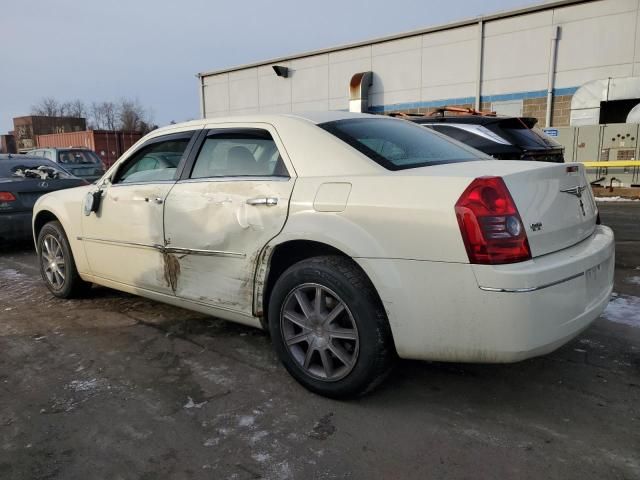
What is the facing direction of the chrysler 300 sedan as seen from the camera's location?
facing away from the viewer and to the left of the viewer

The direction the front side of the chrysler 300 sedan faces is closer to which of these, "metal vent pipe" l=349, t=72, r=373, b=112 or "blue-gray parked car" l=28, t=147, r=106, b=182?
the blue-gray parked car

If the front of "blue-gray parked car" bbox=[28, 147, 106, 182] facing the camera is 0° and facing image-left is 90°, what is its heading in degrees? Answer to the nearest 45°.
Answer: approximately 135°

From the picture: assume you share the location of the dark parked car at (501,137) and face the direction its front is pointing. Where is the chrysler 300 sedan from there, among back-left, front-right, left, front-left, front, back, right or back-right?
back-left

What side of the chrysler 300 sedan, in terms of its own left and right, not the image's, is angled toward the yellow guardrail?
right
